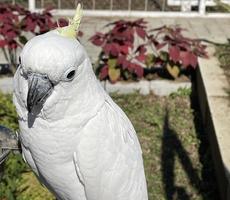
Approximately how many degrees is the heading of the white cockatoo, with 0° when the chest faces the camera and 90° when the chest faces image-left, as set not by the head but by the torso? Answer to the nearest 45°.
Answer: approximately 45°

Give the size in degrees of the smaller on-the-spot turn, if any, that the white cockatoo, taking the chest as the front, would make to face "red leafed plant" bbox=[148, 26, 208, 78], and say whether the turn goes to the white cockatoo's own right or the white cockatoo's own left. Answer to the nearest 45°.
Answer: approximately 135° to the white cockatoo's own right

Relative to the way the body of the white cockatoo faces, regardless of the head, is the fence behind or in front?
behind

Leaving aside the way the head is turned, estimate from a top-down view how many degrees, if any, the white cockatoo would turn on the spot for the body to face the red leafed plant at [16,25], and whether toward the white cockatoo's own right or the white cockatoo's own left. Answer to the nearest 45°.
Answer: approximately 135° to the white cockatoo's own right

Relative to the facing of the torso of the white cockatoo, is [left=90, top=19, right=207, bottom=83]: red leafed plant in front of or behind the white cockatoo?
behind
